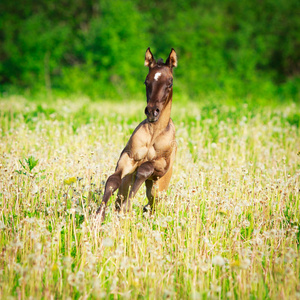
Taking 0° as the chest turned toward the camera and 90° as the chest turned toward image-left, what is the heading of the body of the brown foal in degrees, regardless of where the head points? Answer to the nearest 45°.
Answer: approximately 0°
